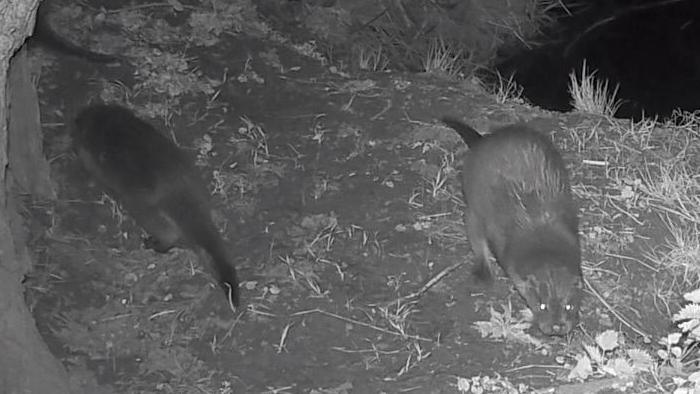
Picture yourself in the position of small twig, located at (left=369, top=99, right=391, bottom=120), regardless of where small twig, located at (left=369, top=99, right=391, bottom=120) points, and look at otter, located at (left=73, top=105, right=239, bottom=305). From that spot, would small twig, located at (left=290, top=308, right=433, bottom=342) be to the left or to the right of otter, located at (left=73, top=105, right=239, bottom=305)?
left

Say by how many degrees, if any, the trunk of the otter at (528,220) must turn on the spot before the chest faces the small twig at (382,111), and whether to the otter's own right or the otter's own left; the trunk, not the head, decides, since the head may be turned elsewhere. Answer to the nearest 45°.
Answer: approximately 135° to the otter's own right

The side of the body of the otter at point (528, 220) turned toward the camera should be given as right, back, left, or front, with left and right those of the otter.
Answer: front

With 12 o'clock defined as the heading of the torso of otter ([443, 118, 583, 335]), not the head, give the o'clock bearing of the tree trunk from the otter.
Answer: The tree trunk is roughly at 2 o'clock from the otter.

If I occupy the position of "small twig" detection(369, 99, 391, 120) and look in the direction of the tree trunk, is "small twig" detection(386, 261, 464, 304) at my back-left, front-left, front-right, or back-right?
front-left

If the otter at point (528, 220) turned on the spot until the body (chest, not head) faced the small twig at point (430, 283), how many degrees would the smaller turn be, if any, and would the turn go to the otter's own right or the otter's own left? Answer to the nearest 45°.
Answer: approximately 45° to the otter's own right

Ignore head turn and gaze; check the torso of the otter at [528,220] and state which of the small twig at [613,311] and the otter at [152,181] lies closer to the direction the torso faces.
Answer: the small twig

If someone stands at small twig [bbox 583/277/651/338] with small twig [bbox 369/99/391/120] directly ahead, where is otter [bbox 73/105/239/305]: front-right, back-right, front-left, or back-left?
front-left

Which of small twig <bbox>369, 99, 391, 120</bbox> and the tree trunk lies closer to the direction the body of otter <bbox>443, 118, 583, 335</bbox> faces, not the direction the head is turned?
the tree trunk

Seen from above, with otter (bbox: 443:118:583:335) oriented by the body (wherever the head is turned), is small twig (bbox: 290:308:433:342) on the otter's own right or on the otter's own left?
on the otter's own right

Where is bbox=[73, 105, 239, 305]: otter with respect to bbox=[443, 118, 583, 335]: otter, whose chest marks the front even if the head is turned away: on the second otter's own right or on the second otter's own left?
on the second otter's own right
